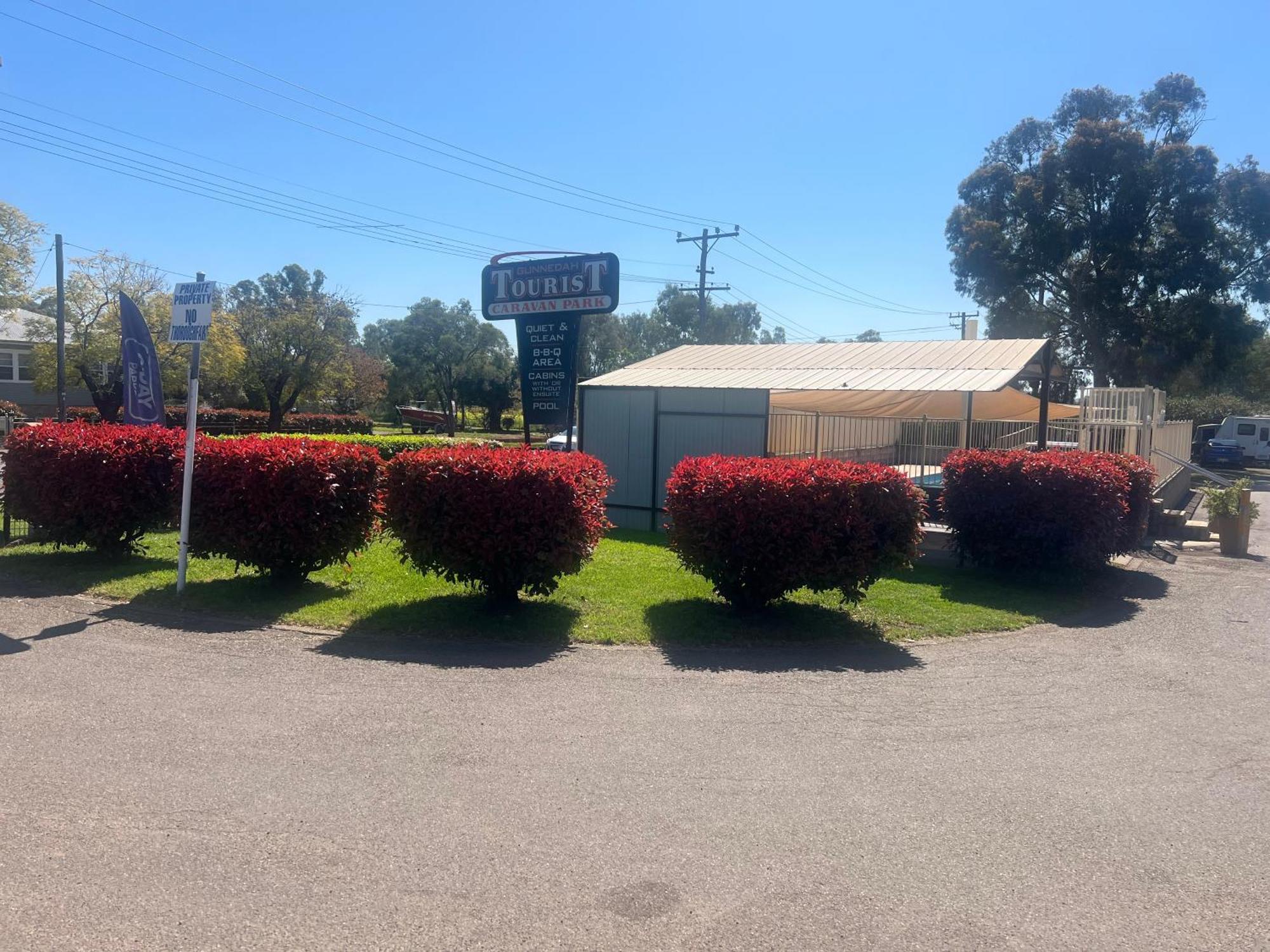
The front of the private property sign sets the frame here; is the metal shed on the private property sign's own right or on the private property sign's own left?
on the private property sign's own left

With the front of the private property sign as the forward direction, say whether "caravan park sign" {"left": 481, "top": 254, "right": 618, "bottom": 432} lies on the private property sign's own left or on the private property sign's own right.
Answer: on the private property sign's own left

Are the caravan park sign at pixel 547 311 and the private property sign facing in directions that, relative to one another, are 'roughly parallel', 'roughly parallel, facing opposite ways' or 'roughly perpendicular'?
roughly parallel

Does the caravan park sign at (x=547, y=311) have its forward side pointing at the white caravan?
no

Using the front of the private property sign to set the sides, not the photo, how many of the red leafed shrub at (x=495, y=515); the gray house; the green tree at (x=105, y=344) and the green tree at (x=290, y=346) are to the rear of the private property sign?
3

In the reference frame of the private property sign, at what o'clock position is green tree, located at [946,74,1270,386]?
The green tree is roughly at 8 o'clock from the private property sign.

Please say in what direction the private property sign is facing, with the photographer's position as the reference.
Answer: facing the viewer

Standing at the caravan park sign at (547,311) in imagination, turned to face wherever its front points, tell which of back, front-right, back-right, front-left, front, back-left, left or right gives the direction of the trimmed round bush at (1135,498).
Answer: left

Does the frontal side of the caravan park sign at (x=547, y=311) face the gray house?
no

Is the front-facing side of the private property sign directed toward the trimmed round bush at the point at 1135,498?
no

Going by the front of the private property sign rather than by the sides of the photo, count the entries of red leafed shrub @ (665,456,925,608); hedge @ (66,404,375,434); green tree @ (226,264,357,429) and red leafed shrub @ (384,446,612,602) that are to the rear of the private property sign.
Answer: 2

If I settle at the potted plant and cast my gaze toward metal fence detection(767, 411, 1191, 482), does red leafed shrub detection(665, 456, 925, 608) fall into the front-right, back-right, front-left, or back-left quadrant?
back-left

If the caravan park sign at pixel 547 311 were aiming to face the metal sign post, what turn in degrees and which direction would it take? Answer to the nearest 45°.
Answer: approximately 45° to its right

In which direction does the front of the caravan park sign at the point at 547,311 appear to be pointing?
toward the camera

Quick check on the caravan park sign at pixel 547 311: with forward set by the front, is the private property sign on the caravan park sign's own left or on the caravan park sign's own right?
on the caravan park sign's own right

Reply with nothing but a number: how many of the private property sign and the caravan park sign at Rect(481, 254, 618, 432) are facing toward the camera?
2
